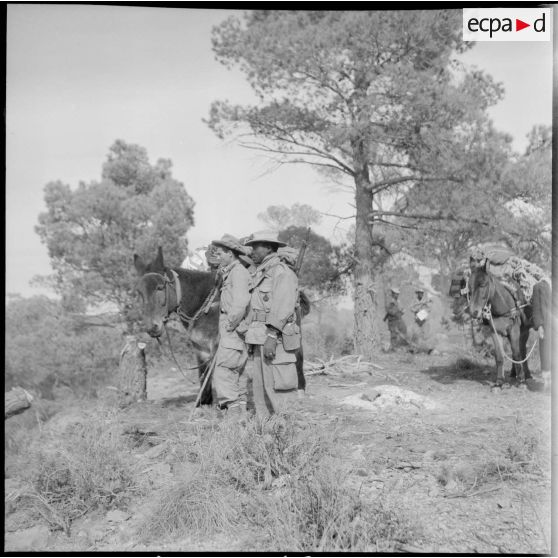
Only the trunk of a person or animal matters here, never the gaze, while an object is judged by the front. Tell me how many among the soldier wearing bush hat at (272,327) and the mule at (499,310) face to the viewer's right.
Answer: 0

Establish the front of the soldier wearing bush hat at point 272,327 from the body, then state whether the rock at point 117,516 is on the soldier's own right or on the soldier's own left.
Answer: on the soldier's own left

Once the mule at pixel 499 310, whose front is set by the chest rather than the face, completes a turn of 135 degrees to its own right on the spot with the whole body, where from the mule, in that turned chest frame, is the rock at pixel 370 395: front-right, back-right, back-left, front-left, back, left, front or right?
back-left

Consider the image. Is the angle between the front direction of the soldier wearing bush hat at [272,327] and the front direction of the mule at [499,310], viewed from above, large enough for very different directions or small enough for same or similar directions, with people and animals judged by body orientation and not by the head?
same or similar directions

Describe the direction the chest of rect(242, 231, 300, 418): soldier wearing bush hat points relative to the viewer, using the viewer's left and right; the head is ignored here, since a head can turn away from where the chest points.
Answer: facing to the left of the viewer

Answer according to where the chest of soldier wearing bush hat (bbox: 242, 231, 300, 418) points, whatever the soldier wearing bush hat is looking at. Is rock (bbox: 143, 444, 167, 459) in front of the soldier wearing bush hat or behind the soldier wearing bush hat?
in front

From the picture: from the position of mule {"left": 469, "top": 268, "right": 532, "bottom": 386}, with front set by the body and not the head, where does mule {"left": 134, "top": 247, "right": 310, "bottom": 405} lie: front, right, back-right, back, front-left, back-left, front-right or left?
front

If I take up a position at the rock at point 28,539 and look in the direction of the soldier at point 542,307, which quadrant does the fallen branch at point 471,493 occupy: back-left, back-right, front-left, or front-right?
front-right

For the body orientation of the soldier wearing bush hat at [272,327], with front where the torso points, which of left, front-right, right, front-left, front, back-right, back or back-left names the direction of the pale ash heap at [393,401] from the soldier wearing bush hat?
back-right

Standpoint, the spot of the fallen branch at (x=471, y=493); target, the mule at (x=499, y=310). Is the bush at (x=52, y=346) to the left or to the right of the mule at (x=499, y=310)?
left

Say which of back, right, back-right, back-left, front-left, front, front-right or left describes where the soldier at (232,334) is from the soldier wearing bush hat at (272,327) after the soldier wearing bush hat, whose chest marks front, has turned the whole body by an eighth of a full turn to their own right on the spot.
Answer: front

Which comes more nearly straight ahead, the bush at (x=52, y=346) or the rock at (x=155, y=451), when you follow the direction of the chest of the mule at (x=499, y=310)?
the rock

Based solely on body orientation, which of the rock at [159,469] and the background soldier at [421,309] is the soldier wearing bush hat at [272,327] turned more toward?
the rock

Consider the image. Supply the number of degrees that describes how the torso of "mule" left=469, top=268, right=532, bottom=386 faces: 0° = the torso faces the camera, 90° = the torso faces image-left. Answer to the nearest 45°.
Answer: approximately 45°

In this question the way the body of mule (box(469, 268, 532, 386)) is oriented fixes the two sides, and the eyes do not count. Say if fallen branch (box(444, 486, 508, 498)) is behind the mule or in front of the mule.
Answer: in front
